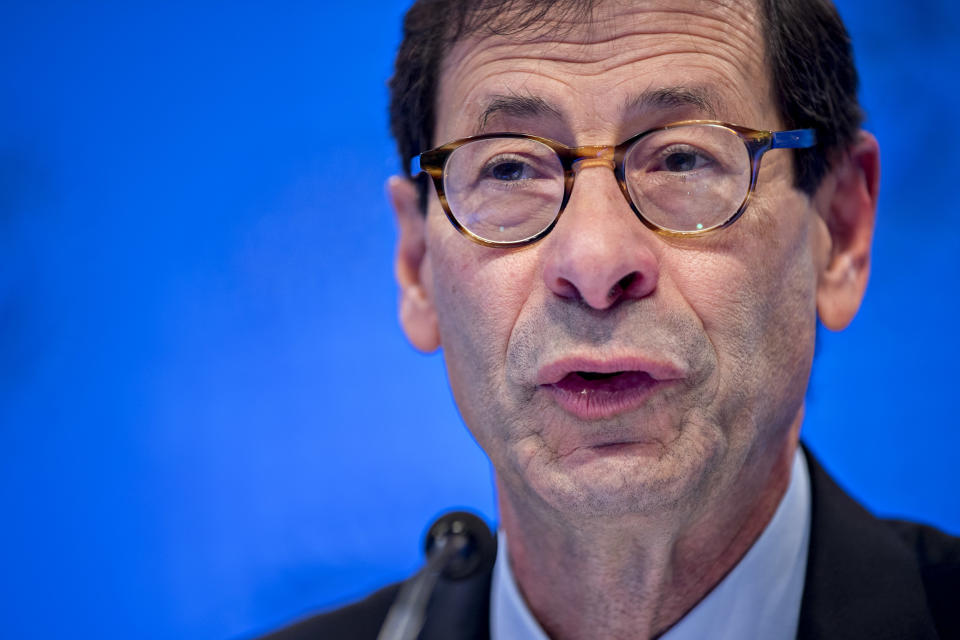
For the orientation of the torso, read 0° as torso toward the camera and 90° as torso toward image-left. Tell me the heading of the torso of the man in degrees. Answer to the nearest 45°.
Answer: approximately 0°
